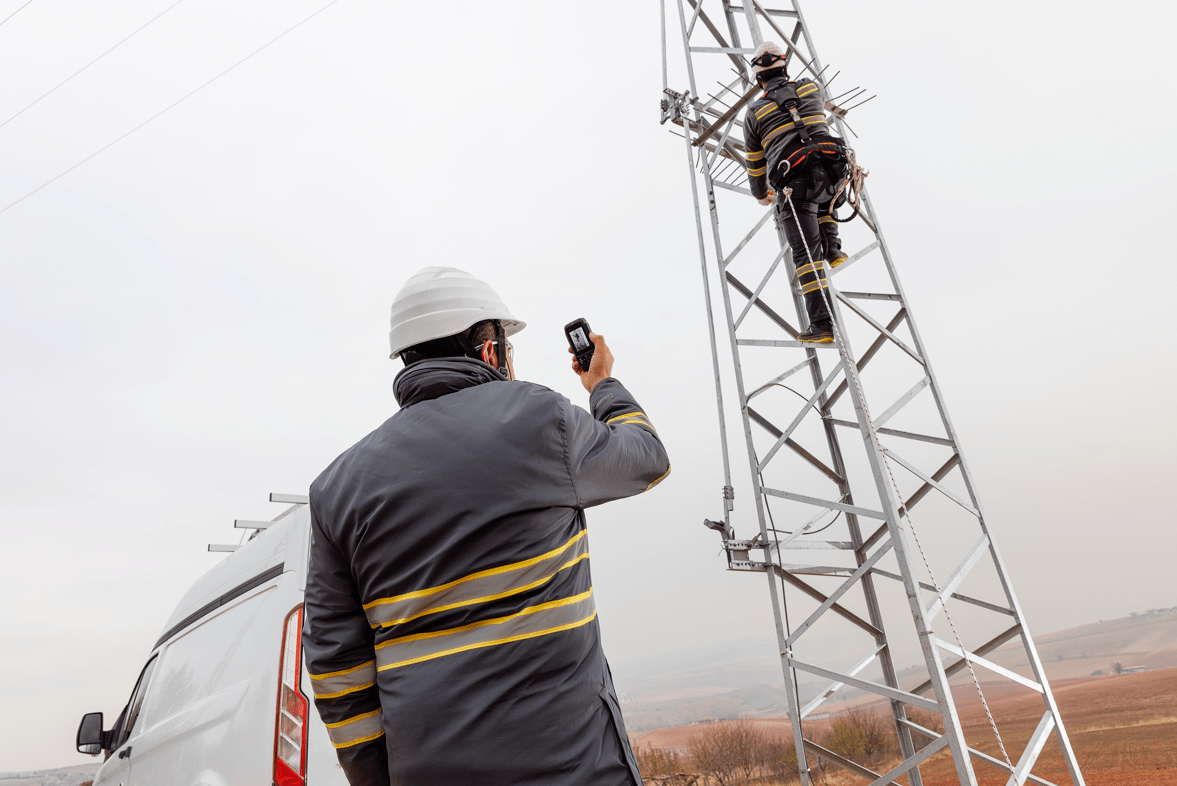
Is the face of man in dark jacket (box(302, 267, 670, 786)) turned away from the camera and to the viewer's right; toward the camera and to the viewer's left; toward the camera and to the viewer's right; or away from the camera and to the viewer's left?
away from the camera and to the viewer's right

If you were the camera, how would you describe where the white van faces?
facing away from the viewer and to the left of the viewer

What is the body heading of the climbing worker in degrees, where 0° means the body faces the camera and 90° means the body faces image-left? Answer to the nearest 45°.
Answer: approximately 180°

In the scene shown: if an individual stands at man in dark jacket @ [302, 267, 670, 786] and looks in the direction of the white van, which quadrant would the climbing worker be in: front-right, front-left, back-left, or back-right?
front-right

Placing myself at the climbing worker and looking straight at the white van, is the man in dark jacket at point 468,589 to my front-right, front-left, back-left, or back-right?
front-left

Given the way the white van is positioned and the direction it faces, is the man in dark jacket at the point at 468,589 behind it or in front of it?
behind

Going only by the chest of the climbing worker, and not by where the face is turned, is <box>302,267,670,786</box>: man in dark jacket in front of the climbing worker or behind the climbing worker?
behind

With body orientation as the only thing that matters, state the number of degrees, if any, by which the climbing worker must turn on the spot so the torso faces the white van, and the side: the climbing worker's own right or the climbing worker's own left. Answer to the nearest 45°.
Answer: approximately 135° to the climbing worker's own left

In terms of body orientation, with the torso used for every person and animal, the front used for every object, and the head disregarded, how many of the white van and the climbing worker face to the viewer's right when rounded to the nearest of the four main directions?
0
